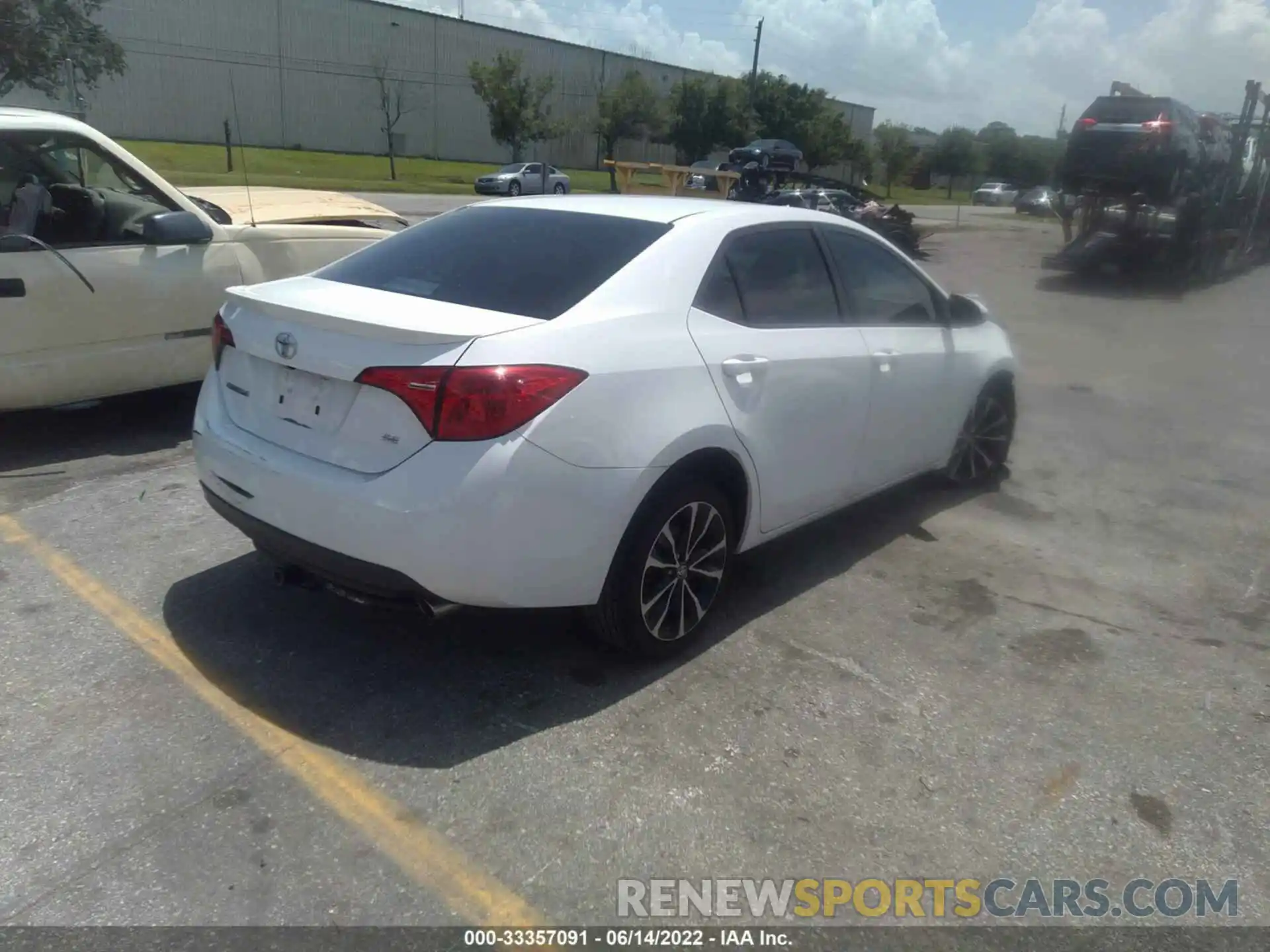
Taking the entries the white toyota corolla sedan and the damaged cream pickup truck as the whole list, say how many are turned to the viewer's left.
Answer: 0

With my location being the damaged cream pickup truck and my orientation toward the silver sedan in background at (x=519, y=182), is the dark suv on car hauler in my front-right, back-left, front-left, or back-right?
front-right

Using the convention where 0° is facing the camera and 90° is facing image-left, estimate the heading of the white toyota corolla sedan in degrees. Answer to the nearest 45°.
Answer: approximately 225°

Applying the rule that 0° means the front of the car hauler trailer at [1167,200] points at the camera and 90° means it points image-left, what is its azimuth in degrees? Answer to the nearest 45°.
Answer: approximately 225°

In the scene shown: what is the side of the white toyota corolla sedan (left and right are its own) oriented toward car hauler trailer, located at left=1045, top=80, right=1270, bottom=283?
front

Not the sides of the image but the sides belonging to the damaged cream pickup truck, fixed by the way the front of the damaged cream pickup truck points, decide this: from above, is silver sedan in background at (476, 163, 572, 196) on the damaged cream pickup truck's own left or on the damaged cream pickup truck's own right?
on the damaged cream pickup truck's own left

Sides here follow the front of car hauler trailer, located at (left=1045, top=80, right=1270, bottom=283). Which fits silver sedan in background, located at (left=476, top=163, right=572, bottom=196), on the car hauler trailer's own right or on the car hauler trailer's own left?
on the car hauler trailer's own left

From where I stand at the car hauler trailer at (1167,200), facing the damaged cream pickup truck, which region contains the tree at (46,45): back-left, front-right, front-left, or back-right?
front-right

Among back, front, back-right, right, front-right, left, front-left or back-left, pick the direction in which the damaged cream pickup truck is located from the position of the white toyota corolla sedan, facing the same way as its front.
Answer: left

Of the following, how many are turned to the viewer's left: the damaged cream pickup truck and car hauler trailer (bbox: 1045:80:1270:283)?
0

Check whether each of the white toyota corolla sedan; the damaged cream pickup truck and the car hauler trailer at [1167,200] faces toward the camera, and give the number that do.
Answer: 0

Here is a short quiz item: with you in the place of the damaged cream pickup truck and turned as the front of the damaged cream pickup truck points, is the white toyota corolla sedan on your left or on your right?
on your right

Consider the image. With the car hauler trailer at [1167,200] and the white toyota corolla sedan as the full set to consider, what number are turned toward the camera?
0

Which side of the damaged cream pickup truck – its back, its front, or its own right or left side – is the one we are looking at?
right
